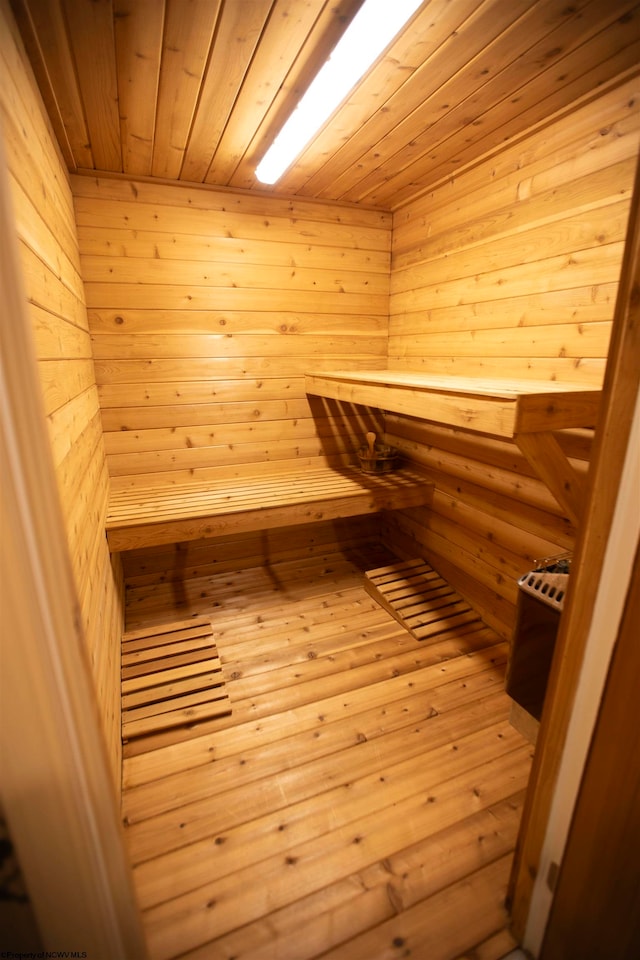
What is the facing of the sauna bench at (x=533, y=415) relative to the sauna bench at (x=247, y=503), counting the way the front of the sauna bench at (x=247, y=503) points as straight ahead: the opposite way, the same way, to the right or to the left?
to the right

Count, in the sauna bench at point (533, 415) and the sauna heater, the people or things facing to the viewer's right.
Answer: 0

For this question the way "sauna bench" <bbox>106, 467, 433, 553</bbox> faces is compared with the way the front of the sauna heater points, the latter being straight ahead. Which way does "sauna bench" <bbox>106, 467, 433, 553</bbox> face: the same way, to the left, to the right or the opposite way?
to the left

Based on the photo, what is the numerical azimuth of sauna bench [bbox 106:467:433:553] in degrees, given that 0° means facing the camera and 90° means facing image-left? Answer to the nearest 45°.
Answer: approximately 0°

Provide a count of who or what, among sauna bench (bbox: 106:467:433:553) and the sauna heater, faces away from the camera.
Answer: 0

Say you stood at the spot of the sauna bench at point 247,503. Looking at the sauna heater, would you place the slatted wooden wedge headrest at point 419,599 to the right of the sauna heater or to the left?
left

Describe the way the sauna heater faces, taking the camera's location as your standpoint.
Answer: facing the viewer and to the left of the viewer

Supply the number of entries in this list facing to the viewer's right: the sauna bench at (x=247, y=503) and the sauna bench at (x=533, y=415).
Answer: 0

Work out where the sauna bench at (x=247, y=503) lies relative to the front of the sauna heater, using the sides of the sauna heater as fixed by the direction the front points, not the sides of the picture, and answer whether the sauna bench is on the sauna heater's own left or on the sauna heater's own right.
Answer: on the sauna heater's own right
